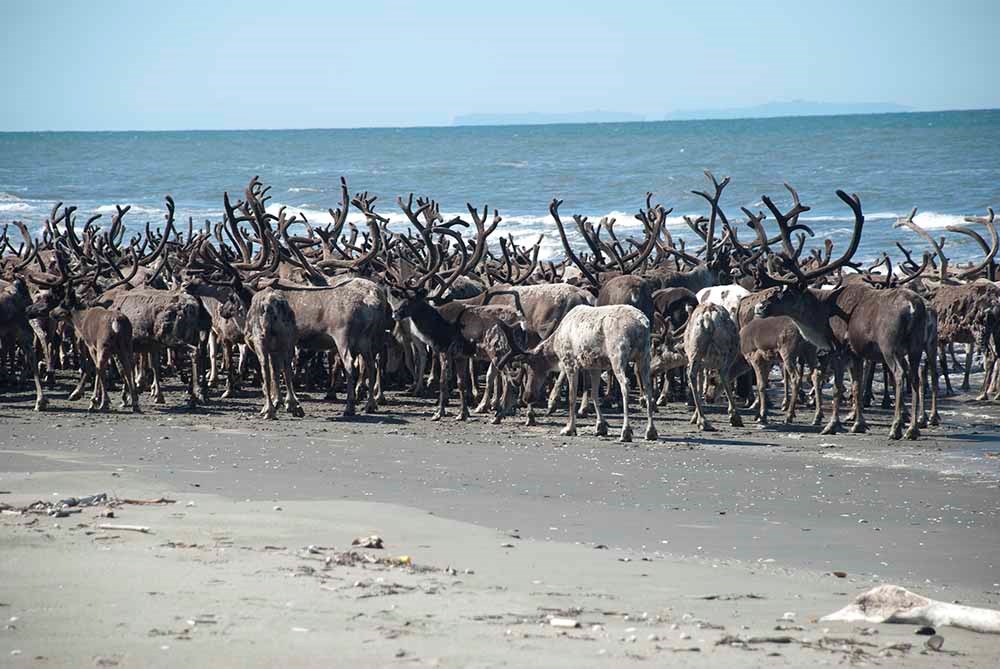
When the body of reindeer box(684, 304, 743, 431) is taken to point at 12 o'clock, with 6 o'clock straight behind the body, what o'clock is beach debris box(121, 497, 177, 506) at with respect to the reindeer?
The beach debris is roughly at 7 o'clock from the reindeer.

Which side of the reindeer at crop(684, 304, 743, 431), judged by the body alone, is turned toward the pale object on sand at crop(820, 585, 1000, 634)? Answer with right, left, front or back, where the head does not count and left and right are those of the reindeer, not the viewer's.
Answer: back

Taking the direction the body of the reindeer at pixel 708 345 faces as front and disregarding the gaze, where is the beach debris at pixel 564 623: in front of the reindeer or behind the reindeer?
behind

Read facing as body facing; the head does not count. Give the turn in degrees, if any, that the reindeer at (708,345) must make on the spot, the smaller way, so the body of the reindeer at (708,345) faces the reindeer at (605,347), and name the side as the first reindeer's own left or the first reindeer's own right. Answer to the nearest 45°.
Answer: approximately 135° to the first reindeer's own left

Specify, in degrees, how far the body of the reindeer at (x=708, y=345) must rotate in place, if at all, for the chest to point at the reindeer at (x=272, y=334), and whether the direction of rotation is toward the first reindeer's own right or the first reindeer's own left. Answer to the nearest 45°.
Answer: approximately 90° to the first reindeer's own left

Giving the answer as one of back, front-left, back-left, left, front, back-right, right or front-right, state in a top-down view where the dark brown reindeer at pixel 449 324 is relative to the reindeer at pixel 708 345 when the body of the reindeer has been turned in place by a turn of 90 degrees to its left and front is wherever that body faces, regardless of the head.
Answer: front

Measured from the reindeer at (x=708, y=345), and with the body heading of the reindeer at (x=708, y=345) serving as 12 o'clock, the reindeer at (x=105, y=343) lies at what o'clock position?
the reindeer at (x=105, y=343) is roughly at 9 o'clock from the reindeer at (x=708, y=345).

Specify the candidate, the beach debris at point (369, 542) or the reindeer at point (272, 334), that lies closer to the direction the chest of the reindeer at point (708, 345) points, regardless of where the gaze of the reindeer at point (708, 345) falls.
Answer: the reindeer

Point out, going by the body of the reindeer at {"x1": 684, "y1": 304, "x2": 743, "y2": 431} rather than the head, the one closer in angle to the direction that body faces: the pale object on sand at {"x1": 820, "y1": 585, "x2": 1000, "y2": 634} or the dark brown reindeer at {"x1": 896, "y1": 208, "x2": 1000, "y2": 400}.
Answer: the dark brown reindeer

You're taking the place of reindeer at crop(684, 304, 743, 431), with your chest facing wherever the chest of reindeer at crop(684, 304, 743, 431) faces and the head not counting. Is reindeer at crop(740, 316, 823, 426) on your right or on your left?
on your right

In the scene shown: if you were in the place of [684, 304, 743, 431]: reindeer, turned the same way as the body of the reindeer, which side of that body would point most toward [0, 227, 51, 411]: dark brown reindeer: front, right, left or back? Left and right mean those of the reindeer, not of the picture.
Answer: left

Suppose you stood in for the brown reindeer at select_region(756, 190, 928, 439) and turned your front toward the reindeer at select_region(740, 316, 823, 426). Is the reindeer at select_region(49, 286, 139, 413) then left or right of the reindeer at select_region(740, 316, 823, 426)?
left

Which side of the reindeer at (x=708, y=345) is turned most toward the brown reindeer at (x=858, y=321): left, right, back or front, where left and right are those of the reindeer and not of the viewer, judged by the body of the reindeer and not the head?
right

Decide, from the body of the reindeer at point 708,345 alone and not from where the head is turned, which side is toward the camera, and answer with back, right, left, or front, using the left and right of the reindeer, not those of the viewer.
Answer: back
